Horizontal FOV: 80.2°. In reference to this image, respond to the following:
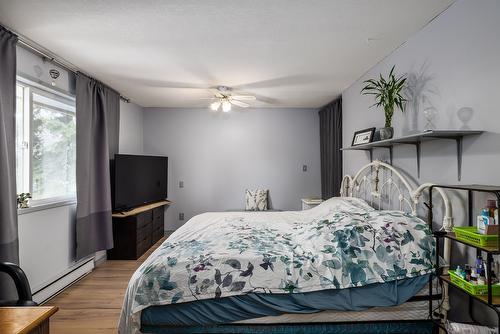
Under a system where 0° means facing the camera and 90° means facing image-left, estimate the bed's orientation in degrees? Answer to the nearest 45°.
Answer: approximately 90°

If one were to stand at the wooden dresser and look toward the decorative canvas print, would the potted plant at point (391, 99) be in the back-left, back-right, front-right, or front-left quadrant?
front-right

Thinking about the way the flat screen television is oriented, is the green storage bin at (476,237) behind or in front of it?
in front

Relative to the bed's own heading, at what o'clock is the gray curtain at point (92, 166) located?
The gray curtain is roughly at 1 o'clock from the bed.

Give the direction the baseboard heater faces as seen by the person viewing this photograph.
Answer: facing the viewer and to the right of the viewer

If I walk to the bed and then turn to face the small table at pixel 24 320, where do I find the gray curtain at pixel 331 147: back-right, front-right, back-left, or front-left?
back-right

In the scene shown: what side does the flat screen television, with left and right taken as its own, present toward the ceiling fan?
front

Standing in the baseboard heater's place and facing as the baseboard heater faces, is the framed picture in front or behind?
in front

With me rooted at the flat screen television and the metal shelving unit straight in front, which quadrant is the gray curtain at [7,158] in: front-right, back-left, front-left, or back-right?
front-right

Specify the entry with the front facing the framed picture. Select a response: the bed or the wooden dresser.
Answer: the wooden dresser

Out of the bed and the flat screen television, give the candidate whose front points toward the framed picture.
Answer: the flat screen television

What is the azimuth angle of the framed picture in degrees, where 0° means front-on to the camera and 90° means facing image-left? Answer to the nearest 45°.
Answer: approximately 45°

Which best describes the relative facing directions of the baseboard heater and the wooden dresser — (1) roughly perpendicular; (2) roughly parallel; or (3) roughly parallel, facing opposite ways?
roughly parallel

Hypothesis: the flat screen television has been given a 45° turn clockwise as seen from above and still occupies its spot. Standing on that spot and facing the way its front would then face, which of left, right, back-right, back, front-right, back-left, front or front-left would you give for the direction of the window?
front-right

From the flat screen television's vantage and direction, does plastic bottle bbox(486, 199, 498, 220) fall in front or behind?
in front
